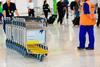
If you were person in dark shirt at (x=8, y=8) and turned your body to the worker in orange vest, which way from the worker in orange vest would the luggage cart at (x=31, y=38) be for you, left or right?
right

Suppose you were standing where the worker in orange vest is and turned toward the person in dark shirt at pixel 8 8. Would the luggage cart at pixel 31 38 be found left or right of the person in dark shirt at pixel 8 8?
left

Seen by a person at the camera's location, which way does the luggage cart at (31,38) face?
facing the viewer and to the right of the viewer

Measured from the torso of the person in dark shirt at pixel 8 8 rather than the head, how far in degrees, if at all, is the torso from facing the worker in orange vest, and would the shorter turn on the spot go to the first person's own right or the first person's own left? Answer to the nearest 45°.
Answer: approximately 45° to the first person's own left

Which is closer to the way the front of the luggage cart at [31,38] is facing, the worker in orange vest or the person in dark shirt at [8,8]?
the worker in orange vest
